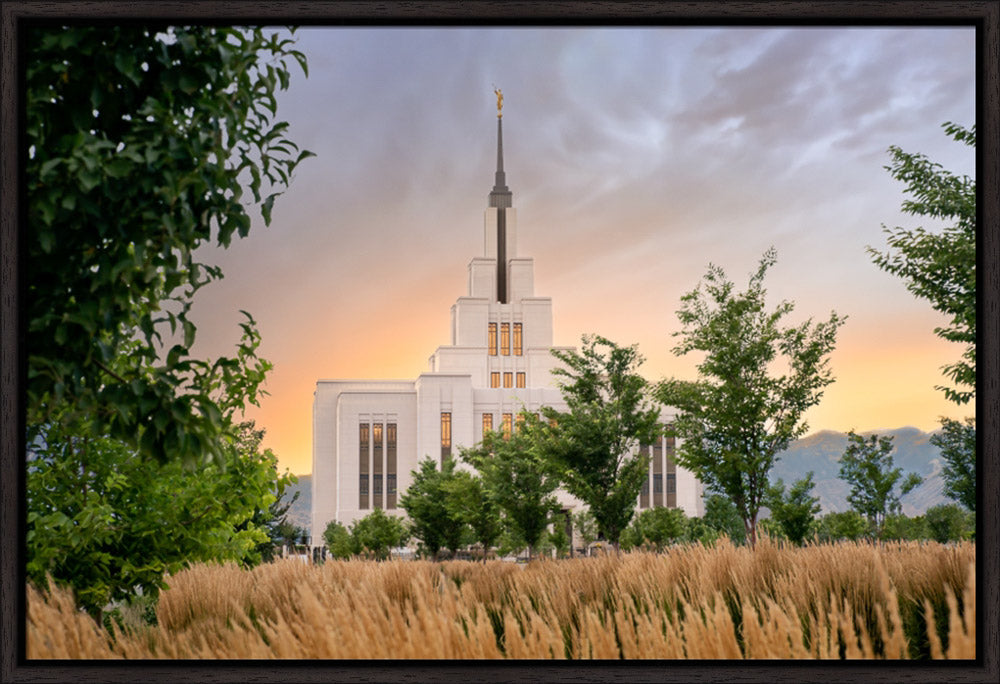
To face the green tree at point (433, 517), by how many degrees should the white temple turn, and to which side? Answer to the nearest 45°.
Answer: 0° — it already faces it

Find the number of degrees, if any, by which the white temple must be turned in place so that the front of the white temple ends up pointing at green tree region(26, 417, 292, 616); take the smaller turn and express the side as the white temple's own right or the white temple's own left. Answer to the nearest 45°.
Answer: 0° — it already faces it

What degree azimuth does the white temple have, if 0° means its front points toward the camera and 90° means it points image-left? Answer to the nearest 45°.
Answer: approximately 0°
